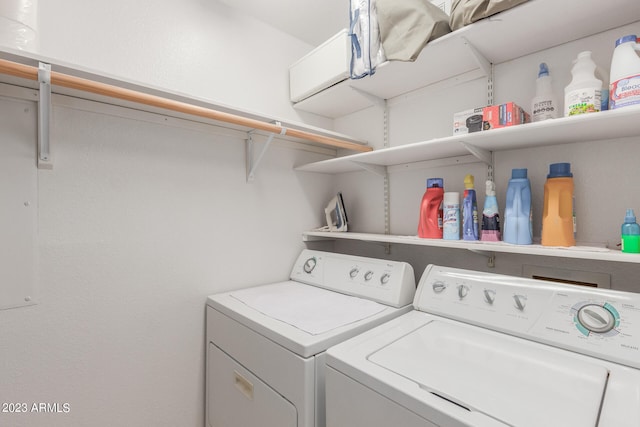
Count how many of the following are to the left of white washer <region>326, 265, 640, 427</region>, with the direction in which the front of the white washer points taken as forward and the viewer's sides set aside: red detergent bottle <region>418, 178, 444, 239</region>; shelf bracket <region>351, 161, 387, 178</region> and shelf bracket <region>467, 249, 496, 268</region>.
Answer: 0

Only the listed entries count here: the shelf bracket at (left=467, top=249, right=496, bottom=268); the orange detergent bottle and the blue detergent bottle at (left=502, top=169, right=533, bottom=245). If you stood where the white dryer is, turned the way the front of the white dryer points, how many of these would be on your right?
0

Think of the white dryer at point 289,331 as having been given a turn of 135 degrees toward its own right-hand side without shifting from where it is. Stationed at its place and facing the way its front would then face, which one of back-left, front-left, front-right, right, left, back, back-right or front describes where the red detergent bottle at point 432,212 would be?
right

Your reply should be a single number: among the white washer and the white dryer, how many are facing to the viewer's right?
0

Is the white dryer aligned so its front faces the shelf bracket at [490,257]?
no

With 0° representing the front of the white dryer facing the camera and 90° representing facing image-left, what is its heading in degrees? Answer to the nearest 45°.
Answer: approximately 45°

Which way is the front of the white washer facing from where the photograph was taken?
facing the viewer and to the left of the viewer

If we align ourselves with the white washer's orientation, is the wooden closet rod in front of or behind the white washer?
in front
